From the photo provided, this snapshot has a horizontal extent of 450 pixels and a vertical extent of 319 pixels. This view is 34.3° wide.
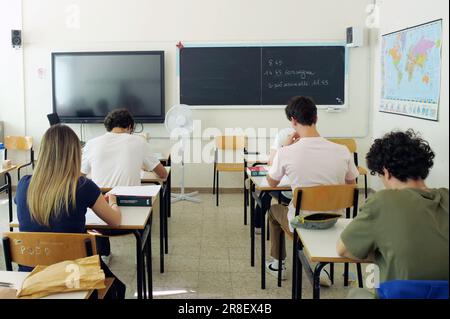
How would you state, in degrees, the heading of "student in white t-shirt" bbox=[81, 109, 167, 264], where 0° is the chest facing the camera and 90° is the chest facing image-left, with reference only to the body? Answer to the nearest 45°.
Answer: approximately 180°

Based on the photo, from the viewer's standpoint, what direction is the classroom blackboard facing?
toward the camera

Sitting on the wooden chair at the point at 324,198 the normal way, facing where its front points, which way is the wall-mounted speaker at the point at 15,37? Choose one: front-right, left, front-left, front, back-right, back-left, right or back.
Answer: front-left

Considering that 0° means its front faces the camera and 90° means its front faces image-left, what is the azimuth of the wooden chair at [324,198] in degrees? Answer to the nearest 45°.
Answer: approximately 180°

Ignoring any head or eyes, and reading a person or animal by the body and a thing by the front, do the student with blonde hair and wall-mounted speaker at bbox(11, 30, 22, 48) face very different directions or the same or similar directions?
very different directions

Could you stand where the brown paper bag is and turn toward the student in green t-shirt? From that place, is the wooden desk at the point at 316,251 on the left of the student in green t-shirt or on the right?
left

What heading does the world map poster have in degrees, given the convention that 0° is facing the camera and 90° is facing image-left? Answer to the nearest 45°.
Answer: approximately 45°

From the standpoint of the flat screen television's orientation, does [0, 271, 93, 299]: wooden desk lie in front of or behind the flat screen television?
in front

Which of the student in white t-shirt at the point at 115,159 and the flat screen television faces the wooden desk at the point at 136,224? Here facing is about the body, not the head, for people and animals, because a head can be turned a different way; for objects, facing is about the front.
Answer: the flat screen television

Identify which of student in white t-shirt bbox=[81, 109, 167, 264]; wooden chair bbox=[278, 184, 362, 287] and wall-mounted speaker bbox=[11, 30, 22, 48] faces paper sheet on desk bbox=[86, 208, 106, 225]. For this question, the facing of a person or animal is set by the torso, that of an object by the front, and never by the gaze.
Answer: the wall-mounted speaker

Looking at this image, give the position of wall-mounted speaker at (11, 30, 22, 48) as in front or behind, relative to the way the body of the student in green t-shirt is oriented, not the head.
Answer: in front

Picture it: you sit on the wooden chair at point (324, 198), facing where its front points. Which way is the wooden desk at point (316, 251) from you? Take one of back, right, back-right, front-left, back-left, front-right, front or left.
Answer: back

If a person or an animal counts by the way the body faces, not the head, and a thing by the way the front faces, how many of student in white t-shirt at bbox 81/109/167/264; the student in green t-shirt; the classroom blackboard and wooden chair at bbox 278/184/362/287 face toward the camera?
1

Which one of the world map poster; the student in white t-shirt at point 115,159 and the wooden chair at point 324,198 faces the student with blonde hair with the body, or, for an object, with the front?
the world map poster
